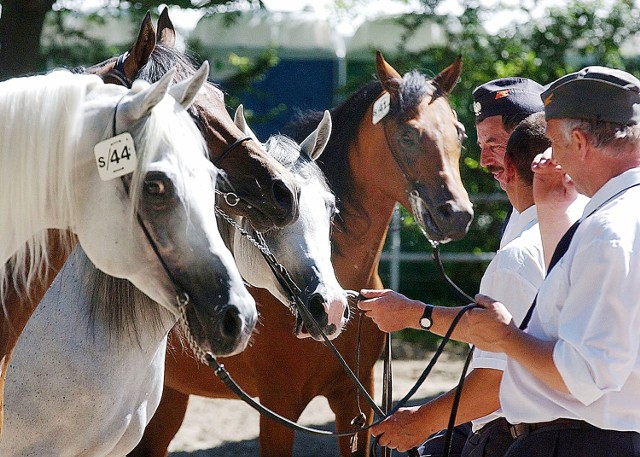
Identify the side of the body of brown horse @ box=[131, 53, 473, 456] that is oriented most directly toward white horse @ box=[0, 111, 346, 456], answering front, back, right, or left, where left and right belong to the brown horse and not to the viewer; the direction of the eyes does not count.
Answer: right

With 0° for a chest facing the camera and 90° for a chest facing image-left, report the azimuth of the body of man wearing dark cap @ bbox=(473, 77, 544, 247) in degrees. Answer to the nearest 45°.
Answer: approximately 45°

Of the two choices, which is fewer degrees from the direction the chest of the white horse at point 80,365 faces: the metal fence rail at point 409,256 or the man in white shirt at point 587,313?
the man in white shirt

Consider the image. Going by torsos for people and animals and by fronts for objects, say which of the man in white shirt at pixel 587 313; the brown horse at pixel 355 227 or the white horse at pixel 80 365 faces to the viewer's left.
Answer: the man in white shirt

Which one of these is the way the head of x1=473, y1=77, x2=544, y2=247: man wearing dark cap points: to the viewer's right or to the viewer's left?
to the viewer's left

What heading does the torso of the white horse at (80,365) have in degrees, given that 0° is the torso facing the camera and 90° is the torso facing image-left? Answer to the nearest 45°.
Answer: approximately 315°

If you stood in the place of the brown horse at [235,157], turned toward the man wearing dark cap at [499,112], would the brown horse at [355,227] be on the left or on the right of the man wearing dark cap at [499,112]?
left

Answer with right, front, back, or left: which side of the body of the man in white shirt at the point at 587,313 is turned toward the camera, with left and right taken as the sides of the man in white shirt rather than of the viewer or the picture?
left

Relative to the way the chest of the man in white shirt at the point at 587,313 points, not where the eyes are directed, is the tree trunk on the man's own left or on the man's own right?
on the man's own right
